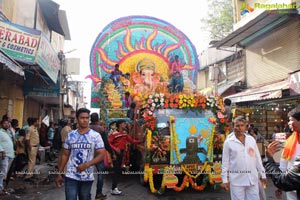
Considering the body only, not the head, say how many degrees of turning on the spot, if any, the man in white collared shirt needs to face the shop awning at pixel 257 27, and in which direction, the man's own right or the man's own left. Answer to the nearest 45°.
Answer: approximately 180°

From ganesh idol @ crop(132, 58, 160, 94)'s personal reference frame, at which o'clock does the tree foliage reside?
The tree foliage is roughly at 7 o'clock from the ganesh idol.

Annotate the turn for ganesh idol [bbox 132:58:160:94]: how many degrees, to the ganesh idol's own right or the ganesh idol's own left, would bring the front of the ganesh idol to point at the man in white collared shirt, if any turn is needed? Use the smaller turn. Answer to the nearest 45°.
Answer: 0° — it already faces them

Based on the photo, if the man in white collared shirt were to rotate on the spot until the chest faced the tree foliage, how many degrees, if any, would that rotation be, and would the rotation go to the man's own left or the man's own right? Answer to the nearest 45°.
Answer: approximately 180°

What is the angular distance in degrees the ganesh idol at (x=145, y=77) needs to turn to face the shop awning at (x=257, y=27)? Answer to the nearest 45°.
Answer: approximately 90° to its left

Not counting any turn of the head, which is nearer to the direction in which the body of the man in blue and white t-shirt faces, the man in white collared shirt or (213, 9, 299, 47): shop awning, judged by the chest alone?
the man in white collared shirt

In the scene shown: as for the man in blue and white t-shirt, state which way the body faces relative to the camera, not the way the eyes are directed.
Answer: toward the camera

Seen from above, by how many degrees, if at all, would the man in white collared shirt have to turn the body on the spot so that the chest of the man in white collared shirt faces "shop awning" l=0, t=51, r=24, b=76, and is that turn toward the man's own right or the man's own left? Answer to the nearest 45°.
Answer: approximately 90° to the man's own right

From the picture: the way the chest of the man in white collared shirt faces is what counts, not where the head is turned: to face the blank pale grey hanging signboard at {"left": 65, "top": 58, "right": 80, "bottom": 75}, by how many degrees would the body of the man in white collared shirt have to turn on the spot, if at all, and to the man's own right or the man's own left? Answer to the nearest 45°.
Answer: approximately 135° to the man's own right

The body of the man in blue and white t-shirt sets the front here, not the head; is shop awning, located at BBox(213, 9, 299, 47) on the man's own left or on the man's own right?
on the man's own left

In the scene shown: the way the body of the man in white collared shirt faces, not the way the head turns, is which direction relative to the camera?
toward the camera

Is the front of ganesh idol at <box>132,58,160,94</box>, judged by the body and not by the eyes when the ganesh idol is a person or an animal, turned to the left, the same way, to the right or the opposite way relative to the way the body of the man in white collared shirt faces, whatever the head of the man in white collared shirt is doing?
the same way

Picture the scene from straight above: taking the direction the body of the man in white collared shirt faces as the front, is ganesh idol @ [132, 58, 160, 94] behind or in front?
behind

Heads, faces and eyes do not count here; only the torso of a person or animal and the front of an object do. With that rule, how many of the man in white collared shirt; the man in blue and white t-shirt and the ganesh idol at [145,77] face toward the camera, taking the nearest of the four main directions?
3

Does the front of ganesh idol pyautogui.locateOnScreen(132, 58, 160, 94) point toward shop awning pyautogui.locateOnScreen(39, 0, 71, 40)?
no

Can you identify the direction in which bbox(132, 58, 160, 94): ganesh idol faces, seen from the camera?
facing the viewer

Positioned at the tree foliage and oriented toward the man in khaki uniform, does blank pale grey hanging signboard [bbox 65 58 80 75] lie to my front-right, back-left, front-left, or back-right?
front-right

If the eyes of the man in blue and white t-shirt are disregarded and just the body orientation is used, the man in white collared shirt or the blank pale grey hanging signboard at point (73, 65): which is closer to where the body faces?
the man in white collared shirt
